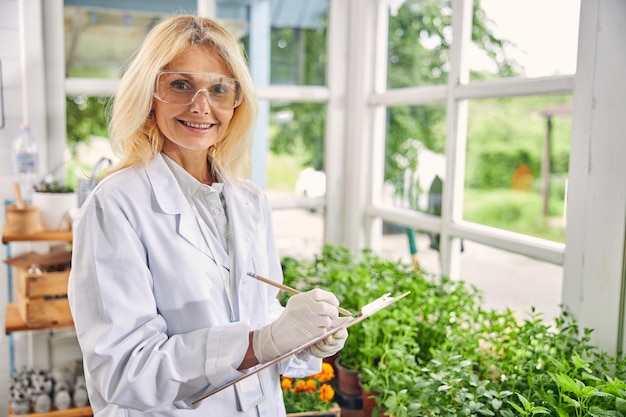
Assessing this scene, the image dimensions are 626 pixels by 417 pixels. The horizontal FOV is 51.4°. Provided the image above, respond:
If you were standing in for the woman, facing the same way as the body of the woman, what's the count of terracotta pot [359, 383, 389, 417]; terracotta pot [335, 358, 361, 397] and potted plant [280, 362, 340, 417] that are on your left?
3

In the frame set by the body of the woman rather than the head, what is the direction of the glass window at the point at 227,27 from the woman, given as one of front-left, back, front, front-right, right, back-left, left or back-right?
back-left

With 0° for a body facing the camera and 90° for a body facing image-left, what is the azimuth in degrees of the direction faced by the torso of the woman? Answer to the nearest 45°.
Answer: approximately 315°

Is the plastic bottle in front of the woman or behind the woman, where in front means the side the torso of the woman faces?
behind

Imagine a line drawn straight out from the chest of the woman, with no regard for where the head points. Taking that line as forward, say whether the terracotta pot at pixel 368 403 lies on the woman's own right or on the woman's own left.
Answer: on the woman's own left

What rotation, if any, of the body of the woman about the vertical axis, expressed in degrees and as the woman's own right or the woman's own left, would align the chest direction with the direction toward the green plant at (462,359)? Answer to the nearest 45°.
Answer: approximately 45° to the woman's own left
